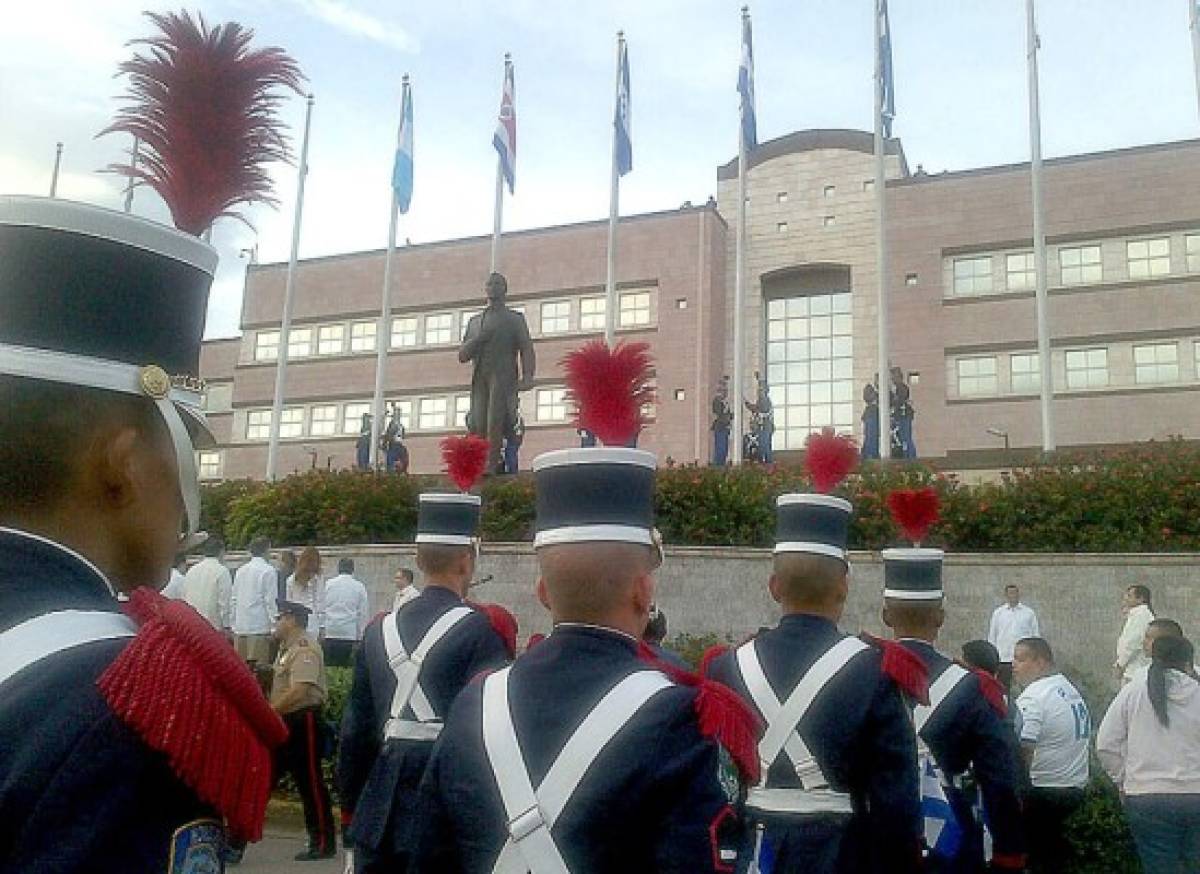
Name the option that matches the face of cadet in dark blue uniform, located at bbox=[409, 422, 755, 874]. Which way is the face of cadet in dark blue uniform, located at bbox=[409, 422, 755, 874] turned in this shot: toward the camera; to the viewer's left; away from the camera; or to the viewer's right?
away from the camera

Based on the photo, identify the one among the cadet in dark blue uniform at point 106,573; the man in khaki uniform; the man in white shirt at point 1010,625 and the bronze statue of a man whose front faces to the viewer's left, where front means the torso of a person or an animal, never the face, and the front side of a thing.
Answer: the man in khaki uniform

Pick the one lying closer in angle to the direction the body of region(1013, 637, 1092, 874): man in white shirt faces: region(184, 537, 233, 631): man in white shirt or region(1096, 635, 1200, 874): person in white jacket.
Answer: the man in white shirt

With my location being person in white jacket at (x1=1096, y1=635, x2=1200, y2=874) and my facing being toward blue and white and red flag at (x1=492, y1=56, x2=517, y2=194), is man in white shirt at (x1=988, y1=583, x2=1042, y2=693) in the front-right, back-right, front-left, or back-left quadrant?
front-right

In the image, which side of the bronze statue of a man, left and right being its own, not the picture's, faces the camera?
front

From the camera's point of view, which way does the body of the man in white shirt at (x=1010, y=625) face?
toward the camera

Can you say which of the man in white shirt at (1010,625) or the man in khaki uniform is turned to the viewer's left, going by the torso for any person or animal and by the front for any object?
the man in khaki uniform

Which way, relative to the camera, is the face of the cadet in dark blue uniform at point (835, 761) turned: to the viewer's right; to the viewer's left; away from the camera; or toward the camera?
away from the camera

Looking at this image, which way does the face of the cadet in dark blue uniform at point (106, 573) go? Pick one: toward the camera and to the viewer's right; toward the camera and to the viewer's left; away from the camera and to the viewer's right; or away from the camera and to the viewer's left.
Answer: away from the camera and to the viewer's right

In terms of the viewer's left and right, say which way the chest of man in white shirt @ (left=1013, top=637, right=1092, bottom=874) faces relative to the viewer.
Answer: facing away from the viewer and to the left of the viewer
